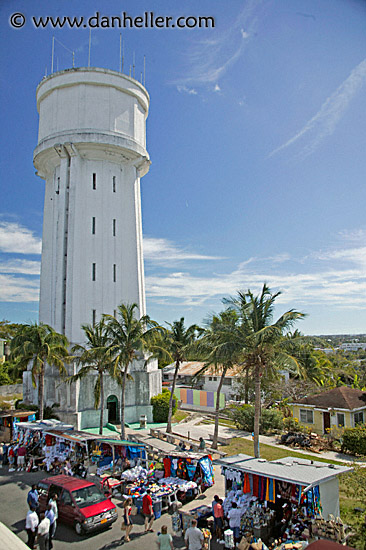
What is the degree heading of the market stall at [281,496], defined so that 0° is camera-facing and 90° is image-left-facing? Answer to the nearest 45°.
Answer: approximately 45°

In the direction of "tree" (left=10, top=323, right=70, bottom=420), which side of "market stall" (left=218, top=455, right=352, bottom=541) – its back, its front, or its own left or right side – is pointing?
right

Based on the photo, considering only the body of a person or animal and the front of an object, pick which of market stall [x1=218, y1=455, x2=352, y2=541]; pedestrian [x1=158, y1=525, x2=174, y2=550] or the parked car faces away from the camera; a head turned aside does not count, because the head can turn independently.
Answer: the pedestrian

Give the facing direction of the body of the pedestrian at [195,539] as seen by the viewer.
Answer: away from the camera

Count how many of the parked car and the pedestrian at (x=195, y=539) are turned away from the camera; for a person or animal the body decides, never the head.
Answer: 1

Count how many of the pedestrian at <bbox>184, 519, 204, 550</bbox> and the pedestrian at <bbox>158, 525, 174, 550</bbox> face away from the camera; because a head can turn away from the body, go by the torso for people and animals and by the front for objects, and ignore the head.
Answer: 2

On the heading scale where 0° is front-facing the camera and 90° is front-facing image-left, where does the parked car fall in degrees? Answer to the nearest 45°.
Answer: approximately 315°

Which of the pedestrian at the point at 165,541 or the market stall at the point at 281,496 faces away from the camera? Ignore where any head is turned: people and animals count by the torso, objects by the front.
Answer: the pedestrian

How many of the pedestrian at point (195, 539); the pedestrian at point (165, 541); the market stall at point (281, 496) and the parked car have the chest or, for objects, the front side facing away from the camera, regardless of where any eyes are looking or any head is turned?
2

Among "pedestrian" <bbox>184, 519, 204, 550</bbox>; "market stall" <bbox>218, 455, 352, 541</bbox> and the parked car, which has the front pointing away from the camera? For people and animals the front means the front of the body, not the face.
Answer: the pedestrian

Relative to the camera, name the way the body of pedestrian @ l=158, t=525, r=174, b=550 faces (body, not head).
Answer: away from the camera
